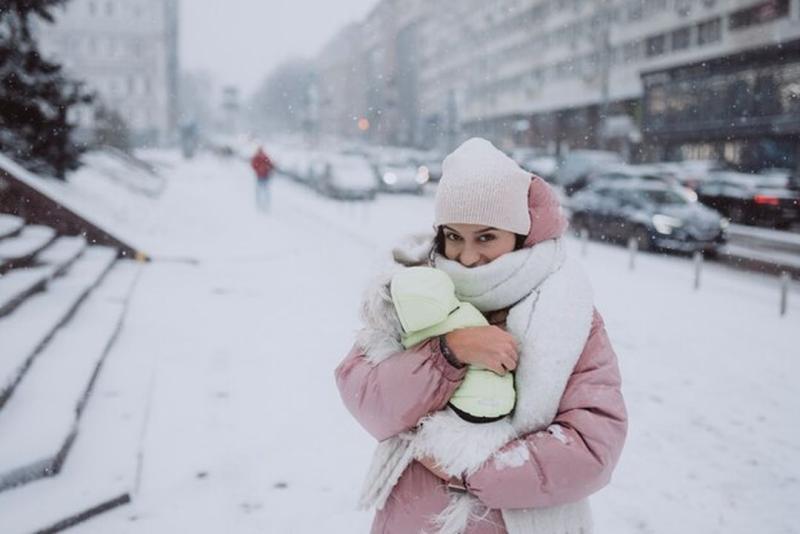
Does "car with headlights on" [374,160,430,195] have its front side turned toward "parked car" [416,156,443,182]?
no

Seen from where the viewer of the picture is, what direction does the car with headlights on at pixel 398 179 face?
facing the viewer and to the right of the viewer

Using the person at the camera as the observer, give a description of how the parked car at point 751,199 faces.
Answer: facing away from the viewer and to the left of the viewer

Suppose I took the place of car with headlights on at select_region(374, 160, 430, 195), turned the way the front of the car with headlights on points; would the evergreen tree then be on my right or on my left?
on my right

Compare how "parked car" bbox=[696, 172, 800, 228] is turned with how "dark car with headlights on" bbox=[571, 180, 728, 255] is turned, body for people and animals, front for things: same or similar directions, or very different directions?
very different directions

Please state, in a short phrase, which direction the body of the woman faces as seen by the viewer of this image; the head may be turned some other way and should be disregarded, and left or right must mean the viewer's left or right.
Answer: facing the viewer and to the left of the viewer

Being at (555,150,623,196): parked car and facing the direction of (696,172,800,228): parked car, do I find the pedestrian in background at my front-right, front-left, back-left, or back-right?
front-right

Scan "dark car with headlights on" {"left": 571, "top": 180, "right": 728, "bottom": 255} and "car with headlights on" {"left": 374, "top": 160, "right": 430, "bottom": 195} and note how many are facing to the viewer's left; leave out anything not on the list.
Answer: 0

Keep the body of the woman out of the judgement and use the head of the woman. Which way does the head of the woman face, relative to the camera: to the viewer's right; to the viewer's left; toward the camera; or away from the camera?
toward the camera

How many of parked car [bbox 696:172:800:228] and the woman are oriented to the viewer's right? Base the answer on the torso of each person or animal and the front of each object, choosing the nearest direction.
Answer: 0

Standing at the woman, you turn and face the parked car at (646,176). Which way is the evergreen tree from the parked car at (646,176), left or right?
left
